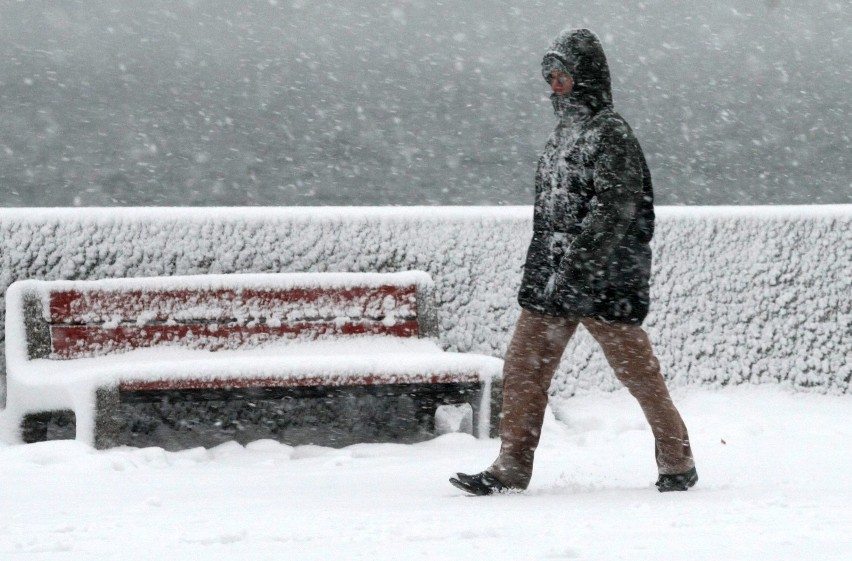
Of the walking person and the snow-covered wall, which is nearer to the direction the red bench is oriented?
the walking person

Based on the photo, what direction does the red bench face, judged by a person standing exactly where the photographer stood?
facing the viewer and to the right of the viewer
